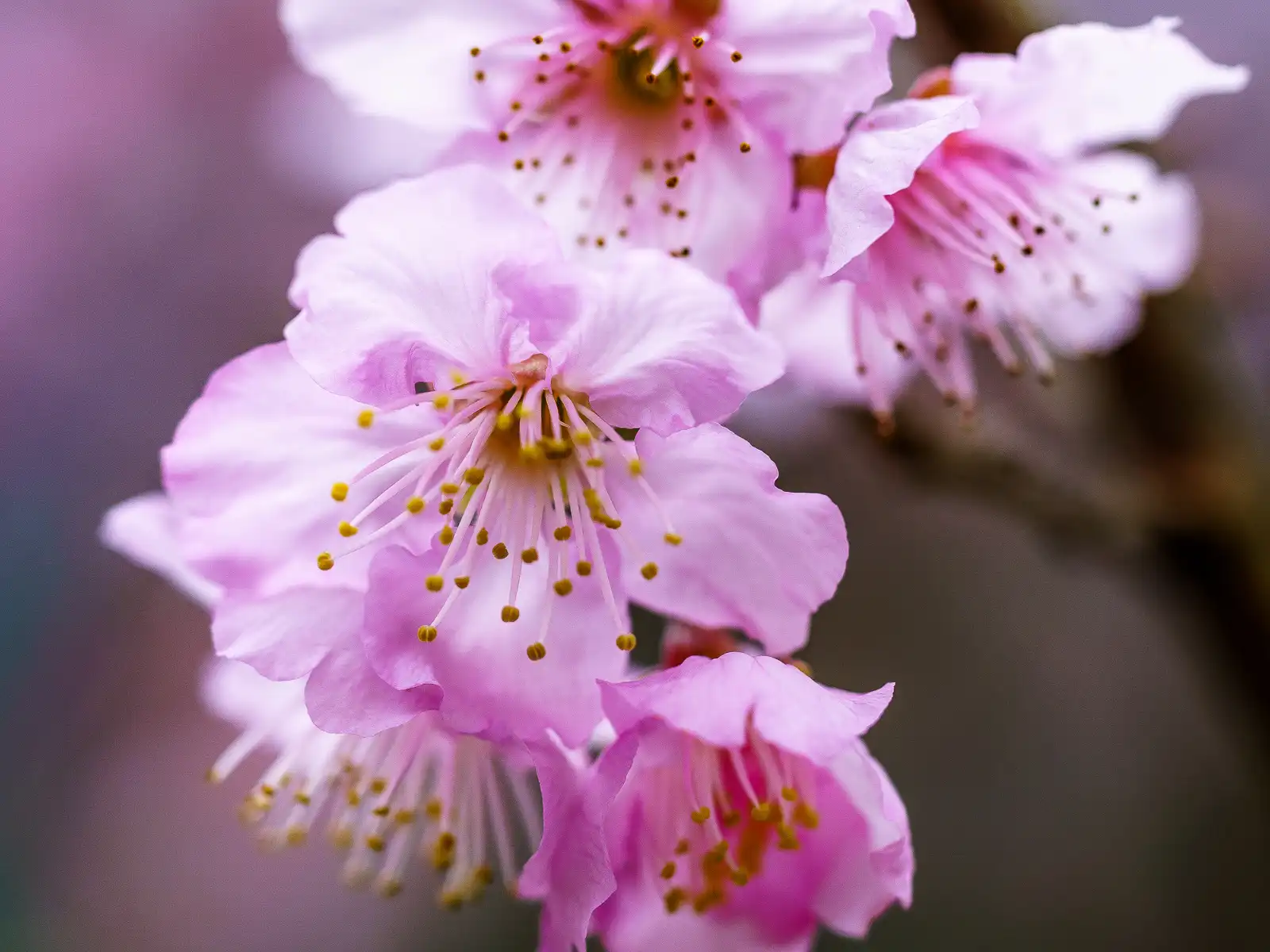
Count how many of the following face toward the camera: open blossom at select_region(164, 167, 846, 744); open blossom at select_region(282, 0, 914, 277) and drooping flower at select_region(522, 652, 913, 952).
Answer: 3

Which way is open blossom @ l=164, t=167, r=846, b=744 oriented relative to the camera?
toward the camera

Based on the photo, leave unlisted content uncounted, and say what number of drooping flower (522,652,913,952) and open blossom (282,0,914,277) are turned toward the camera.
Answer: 2

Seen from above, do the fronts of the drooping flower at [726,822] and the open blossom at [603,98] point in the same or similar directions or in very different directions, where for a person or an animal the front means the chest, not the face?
same or similar directions

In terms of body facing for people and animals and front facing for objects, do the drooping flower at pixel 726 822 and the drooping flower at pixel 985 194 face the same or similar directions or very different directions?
same or similar directions

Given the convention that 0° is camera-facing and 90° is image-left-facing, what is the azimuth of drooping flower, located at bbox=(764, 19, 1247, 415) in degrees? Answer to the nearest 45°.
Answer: approximately 315°

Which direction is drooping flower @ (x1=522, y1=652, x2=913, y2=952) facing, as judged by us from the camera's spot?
facing the viewer
